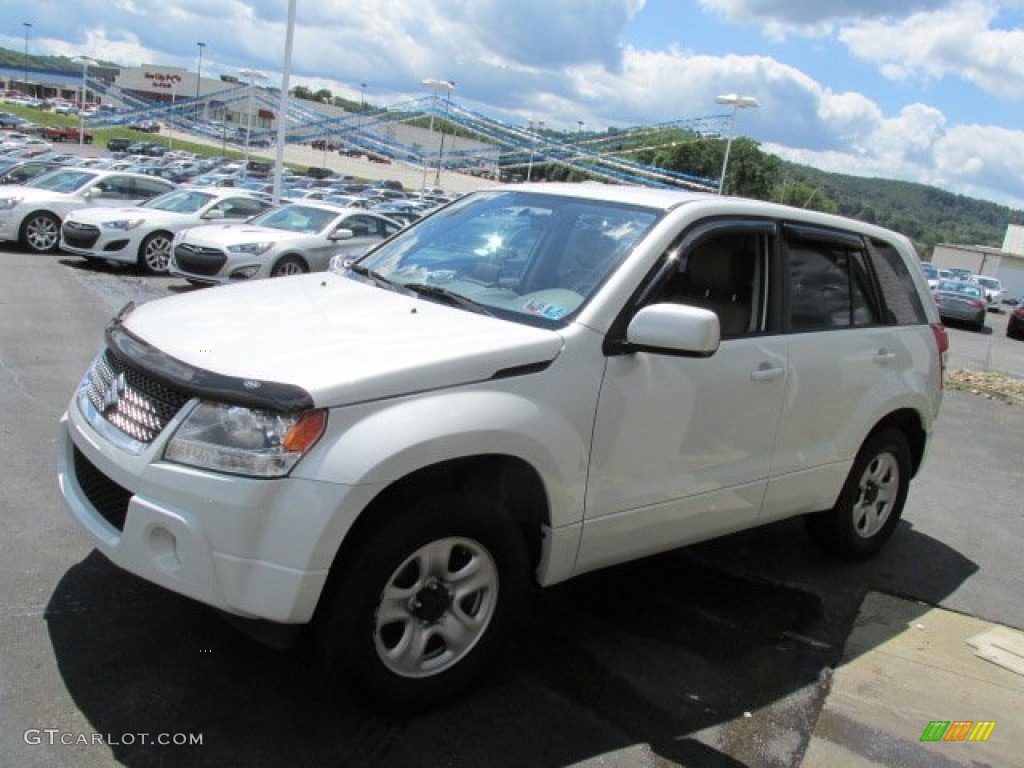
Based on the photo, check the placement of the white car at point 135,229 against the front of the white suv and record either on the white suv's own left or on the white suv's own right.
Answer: on the white suv's own right

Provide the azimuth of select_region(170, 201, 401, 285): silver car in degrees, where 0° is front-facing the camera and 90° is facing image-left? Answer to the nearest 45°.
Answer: approximately 45°

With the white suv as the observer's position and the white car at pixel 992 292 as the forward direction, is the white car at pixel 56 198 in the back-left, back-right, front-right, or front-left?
front-left

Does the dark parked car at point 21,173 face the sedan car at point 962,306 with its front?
no

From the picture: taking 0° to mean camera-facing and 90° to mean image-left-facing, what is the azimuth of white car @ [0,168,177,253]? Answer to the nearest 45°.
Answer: approximately 45°

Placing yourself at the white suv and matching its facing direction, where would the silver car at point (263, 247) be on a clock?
The silver car is roughly at 4 o'clock from the white suv.

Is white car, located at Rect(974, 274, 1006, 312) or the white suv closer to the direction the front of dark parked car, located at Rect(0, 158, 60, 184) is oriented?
the white suv

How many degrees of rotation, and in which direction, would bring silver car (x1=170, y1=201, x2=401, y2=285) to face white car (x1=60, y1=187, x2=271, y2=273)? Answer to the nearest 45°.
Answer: approximately 90° to its right

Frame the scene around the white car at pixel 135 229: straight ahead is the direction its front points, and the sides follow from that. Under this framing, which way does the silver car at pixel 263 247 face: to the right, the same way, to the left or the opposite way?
the same way

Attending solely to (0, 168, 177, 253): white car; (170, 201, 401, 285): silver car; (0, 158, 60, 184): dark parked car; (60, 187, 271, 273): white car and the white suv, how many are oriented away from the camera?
0

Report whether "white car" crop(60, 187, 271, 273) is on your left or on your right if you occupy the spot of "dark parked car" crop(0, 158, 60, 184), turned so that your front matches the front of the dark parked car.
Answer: on your left

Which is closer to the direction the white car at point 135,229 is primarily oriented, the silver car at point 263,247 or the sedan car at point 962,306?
the silver car

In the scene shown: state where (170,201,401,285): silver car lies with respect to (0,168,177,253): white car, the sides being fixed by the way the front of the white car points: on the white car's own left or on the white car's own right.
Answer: on the white car's own left

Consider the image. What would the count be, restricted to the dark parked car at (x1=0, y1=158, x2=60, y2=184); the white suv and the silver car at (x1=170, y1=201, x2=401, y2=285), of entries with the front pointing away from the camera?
0

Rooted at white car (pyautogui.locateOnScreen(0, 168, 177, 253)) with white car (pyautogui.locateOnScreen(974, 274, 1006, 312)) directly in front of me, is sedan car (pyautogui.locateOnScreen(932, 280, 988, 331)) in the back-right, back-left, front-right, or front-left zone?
front-right

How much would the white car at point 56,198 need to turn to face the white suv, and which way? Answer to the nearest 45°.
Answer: approximately 45° to its left

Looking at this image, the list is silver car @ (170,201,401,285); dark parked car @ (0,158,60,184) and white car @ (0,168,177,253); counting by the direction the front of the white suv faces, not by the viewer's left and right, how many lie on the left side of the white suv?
0

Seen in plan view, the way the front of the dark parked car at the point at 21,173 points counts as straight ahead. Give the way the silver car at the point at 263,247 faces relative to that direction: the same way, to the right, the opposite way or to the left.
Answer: the same way

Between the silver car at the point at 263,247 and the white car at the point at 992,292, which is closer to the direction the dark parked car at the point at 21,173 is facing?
the silver car

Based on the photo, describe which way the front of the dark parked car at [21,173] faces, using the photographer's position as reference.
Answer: facing the viewer and to the left of the viewer

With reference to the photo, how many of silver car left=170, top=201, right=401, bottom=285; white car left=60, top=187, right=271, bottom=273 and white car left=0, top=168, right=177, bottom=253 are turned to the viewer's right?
0

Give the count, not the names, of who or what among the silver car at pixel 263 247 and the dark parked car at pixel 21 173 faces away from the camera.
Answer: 0

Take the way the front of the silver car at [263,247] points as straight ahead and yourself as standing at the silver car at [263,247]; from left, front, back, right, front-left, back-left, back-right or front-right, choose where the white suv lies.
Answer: front-left
